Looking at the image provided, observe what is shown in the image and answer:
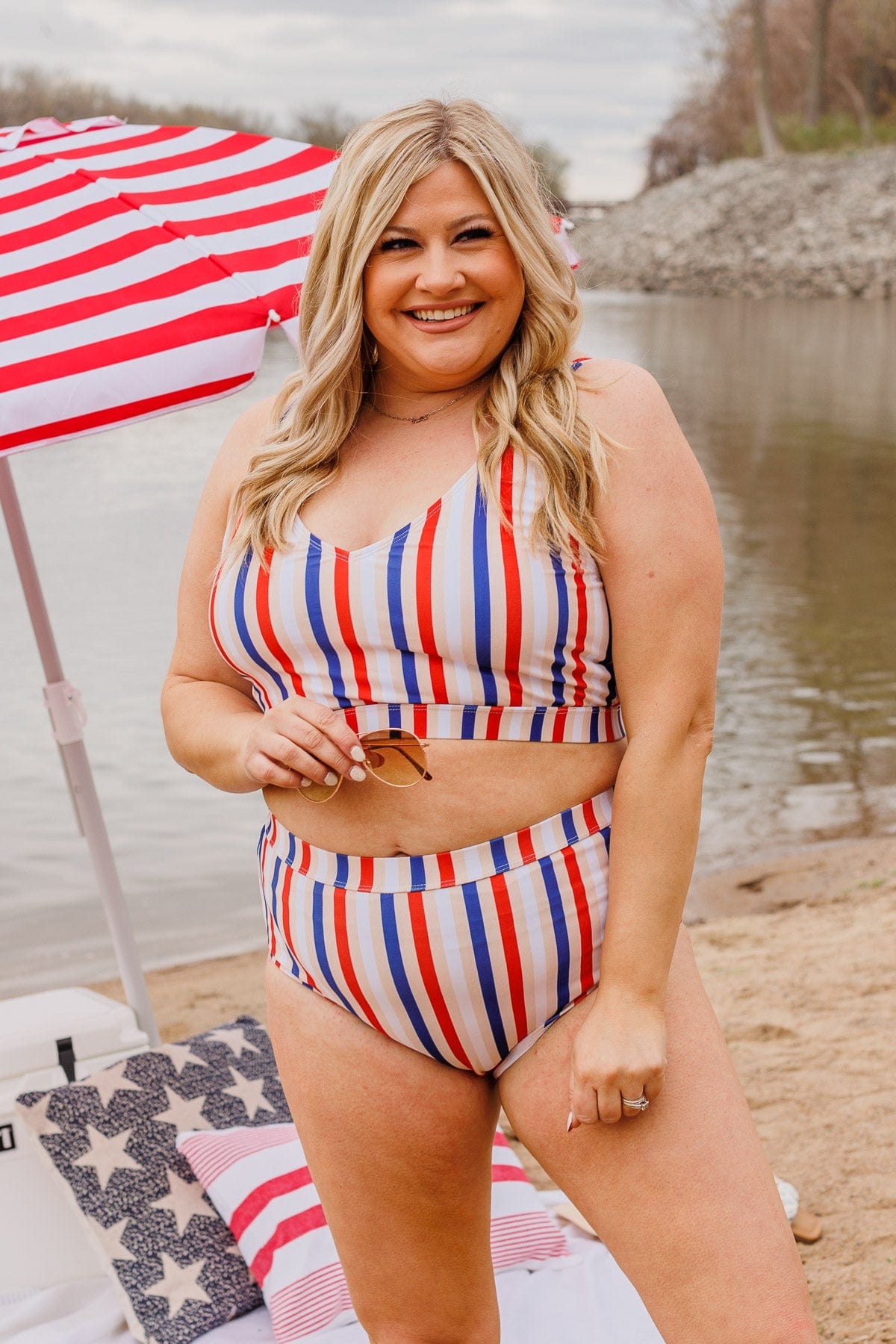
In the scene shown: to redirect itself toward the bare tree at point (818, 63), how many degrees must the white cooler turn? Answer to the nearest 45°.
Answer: approximately 135° to its left

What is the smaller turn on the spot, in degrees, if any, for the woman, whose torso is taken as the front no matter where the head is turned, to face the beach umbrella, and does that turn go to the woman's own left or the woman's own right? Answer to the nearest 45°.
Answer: approximately 90° to the woman's own right

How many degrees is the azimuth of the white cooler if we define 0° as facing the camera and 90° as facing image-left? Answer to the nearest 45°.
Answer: approximately 0°

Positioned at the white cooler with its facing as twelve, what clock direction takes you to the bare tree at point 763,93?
The bare tree is roughly at 7 o'clock from the white cooler.

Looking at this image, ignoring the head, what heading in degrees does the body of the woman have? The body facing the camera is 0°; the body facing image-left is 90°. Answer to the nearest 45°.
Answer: approximately 45°
